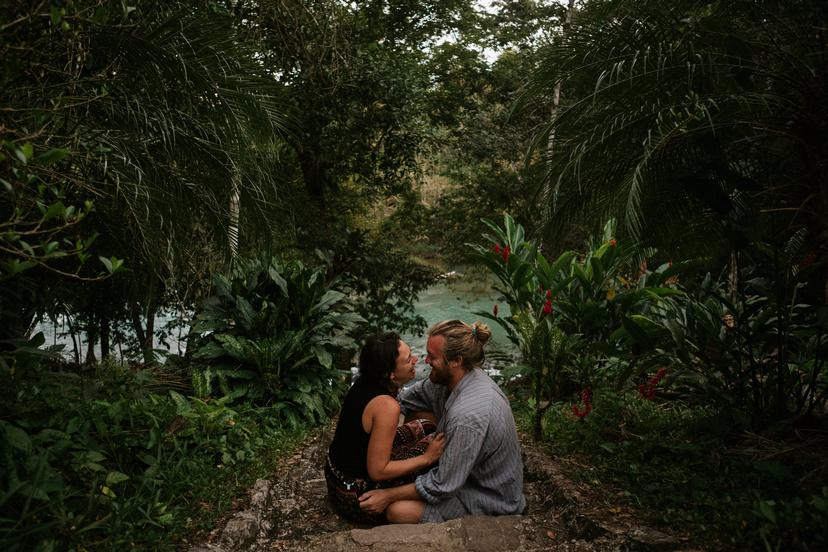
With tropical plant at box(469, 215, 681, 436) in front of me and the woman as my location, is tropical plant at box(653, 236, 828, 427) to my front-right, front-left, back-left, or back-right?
front-right

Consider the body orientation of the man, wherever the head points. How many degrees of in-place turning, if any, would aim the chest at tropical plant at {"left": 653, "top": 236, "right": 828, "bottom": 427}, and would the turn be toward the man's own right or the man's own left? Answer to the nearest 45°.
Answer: approximately 180°

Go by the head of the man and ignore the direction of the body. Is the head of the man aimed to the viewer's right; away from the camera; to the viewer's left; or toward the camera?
to the viewer's left

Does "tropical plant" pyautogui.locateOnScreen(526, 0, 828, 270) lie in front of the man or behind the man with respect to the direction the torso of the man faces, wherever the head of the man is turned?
behind

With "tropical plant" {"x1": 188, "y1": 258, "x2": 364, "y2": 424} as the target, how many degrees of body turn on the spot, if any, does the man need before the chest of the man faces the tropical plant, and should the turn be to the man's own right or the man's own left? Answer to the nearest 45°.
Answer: approximately 45° to the man's own right

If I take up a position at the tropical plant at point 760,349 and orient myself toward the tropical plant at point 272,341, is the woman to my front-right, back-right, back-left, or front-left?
front-left

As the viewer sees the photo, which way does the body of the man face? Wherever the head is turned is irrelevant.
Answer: to the viewer's left

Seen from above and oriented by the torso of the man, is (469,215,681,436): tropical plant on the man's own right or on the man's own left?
on the man's own right

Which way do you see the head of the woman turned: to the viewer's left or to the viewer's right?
to the viewer's right
